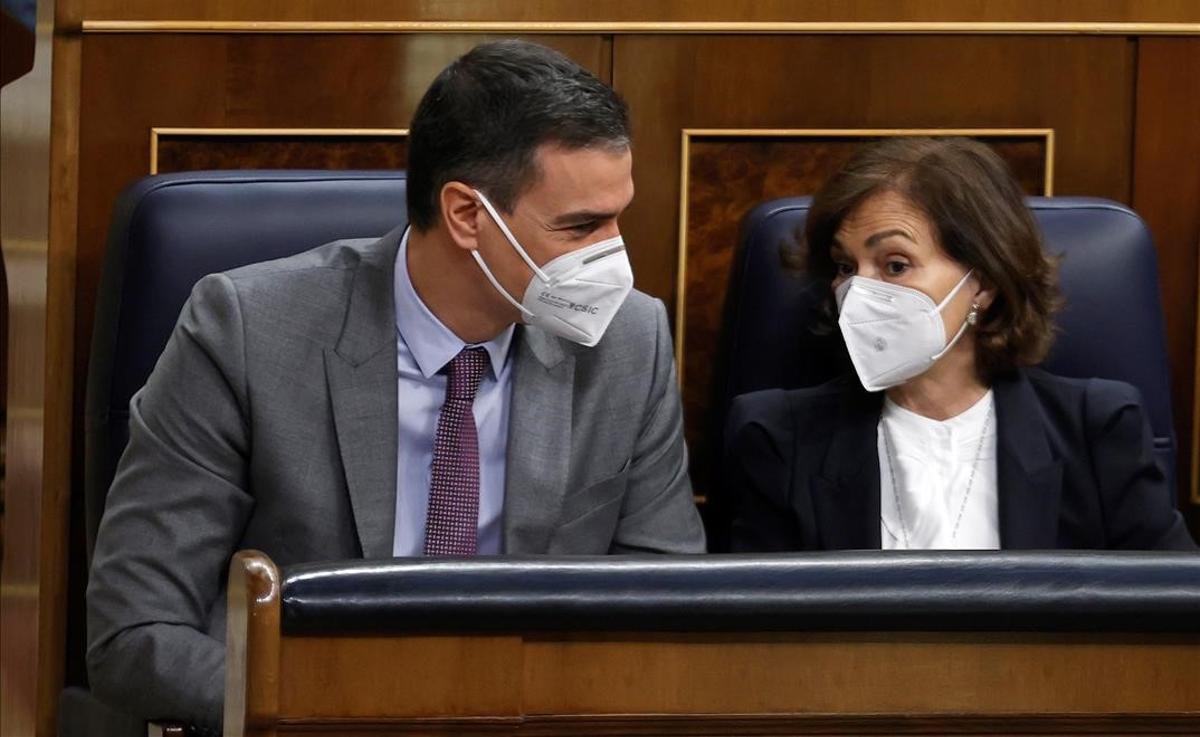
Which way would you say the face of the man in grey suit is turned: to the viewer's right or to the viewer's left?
to the viewer's right

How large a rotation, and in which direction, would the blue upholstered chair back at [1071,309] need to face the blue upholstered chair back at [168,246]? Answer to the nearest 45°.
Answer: approximately 90° to its right

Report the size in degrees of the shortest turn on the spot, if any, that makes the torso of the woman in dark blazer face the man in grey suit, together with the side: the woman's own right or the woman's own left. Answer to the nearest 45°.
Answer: approximately 45° to the woman's own right

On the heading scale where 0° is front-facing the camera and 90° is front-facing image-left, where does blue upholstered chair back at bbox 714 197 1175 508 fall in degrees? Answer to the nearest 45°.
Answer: approximately 0°

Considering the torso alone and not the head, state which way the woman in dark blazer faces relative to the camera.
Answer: toward the camera

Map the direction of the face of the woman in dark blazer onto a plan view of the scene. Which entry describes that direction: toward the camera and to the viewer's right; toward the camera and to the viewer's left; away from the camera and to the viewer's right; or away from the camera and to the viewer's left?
toward the camera and to the viewer's left

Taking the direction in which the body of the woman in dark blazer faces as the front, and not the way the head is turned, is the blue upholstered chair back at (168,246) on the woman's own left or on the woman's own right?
on the woman's own right

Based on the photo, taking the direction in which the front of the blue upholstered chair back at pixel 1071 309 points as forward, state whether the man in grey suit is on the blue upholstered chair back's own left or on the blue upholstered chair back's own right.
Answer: on the blue upholstered chair back's own right
